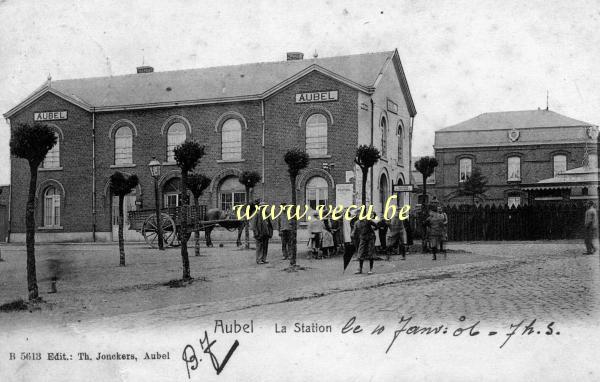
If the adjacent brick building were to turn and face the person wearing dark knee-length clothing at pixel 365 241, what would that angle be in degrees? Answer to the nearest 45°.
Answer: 0° — it already faces them

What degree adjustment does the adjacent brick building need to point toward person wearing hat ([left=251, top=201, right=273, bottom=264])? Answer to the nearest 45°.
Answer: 0° — it already faces them

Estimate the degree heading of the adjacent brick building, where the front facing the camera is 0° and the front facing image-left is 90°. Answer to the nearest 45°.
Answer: approximately 0°

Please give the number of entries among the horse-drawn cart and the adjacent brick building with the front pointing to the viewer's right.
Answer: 1

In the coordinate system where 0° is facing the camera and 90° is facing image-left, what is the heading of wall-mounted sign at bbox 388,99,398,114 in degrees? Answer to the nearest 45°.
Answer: approximately 315°

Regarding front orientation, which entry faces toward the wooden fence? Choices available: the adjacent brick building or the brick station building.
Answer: the adjacent brick building

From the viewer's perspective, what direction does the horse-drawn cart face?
to the viewer's right

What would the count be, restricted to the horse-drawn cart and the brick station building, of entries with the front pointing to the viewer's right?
1

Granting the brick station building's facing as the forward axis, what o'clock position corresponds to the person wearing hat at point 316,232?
The person wearing hat is roughly at 11 o'clock from the brick station building.

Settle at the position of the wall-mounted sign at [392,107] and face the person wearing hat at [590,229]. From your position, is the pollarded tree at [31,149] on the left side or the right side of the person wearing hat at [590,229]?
right
